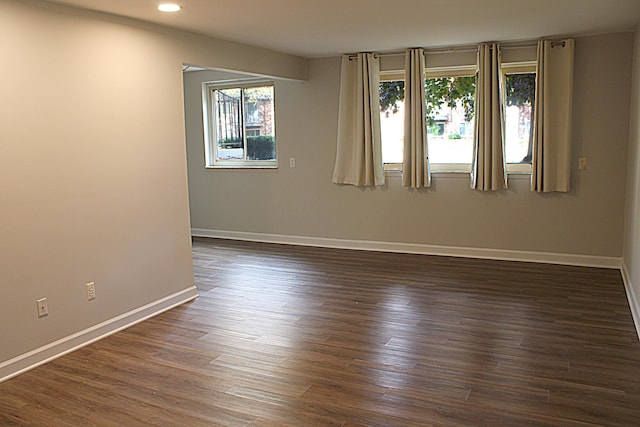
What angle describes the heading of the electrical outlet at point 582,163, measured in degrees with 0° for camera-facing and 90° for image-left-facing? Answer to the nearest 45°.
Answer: approximately 0°

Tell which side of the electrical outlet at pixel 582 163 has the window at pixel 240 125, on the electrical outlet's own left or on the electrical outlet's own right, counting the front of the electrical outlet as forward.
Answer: on the electrical outlet's own right

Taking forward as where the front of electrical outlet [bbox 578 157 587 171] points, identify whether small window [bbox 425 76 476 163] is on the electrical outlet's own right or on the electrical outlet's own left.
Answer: on the electrical outlet's own right

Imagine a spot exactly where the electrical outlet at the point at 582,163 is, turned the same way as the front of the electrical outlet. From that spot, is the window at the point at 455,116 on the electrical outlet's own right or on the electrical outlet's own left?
on the electrical outlet's own right

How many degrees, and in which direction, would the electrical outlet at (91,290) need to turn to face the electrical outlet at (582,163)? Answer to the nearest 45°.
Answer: approximately 45° to its left

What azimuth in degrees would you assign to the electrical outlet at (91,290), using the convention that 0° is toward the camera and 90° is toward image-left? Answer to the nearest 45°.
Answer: approximately 315°

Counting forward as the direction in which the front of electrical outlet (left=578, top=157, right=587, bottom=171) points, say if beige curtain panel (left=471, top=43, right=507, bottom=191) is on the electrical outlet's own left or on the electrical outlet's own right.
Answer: on the electrical outlet's own right

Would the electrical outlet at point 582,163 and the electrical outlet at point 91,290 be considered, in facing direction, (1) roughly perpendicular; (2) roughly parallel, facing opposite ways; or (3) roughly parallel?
roughly perpendicular

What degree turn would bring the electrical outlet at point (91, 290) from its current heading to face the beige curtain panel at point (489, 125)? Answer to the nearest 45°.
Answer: approximately 45° to its left

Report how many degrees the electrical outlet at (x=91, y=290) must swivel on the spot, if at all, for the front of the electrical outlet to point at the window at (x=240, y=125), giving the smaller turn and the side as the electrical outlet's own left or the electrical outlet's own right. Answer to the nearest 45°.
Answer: approximately 90° to the electrical outlet's own left

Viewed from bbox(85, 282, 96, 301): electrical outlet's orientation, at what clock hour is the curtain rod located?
The curtain rod is roughly at 10 o'clock from the electrical outlet.
